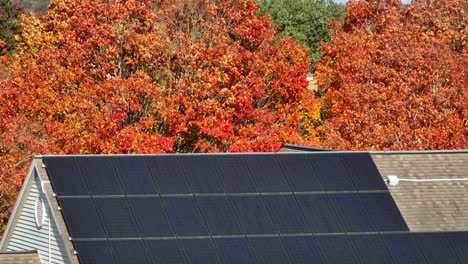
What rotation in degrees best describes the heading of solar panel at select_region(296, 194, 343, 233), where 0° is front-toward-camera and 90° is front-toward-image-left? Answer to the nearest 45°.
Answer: approximately 315°

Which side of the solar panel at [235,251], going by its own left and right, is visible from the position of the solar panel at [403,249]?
left

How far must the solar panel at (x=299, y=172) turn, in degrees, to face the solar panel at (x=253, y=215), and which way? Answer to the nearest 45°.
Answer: approximately 45° to its right

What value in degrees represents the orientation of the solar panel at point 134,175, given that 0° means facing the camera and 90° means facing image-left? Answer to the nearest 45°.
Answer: approximately 315°

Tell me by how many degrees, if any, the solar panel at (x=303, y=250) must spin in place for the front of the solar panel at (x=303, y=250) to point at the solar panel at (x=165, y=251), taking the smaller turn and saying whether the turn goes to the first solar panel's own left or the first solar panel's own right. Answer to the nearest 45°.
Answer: approximately 90° to the first solar panel's own right

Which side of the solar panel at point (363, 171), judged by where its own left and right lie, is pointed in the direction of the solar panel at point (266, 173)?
right

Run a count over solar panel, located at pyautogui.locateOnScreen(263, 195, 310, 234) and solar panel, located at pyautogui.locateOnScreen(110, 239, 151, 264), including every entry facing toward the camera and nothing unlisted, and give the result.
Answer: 2

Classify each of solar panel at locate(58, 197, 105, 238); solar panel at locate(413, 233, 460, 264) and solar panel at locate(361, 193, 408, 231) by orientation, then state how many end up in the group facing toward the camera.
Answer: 3

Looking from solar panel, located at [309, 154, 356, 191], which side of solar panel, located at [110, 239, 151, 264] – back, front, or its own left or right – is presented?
left
